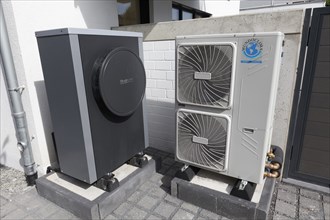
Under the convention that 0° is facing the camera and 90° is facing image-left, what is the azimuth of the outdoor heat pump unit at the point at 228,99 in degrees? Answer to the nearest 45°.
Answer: approximately 45°

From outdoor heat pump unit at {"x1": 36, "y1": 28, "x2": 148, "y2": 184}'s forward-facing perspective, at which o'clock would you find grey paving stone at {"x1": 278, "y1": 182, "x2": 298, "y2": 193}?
The grey paving stone is roughly at 11 o'clock from the outdoor heat pump unit.

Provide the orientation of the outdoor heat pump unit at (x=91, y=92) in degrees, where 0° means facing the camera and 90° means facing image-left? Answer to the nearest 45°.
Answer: approximately 315°

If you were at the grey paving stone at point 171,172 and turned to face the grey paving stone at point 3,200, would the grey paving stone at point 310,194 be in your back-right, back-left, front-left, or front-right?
back-left

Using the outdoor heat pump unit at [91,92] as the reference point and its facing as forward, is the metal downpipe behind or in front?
behind

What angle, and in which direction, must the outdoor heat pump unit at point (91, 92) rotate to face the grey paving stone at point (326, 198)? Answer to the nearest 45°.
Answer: approximately 45° to its left
